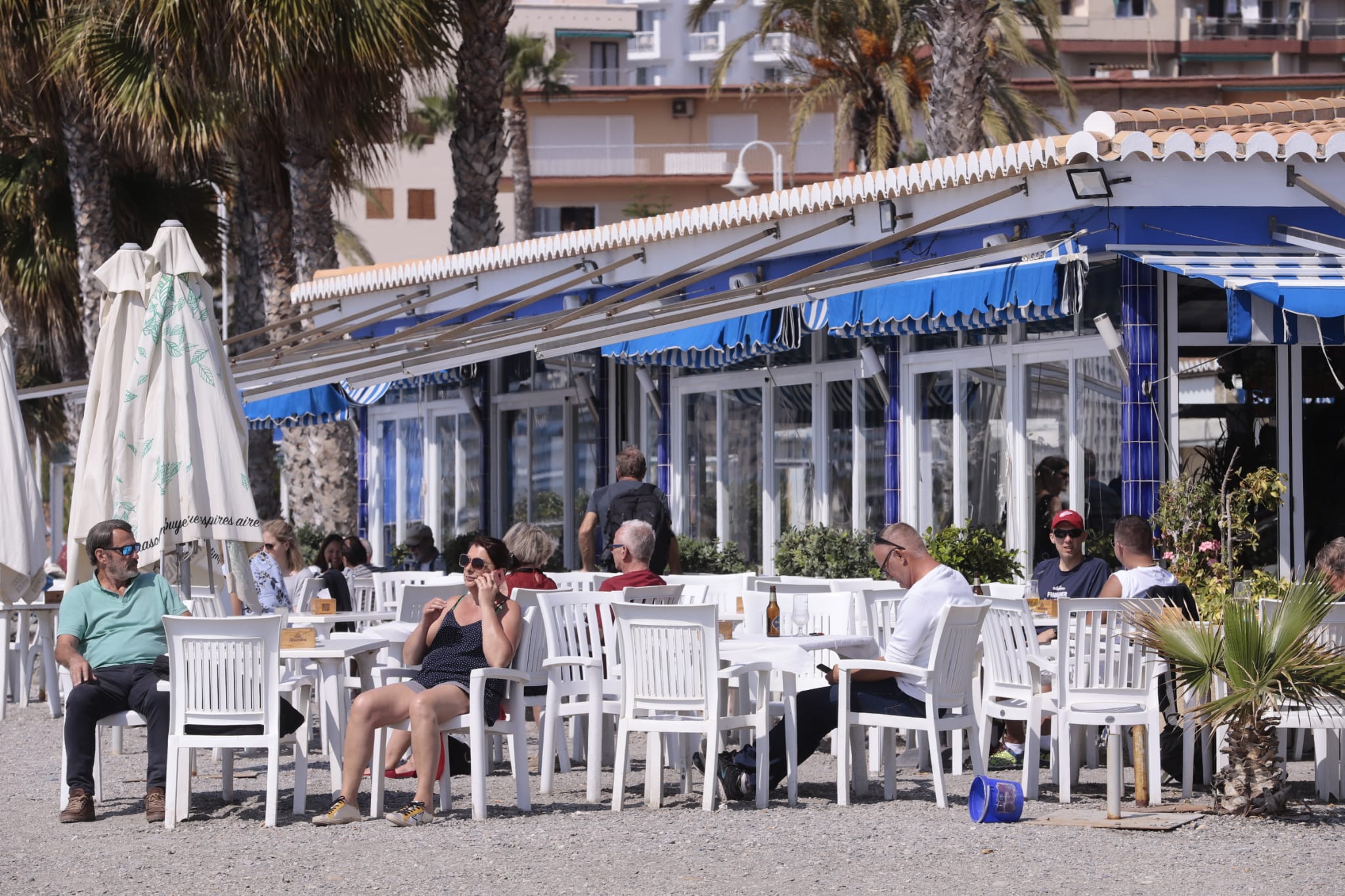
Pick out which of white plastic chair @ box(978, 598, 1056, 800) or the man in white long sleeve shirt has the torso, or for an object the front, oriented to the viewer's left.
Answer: the man in white long sleeve shirt

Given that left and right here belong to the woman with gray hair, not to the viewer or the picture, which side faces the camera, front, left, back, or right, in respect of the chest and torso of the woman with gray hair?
back

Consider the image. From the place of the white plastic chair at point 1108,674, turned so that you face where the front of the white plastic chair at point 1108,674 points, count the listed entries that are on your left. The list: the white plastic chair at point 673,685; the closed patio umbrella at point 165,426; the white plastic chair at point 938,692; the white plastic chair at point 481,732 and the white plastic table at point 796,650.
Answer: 5

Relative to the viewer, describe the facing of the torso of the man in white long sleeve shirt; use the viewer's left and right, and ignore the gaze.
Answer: facing to the left of the viewer

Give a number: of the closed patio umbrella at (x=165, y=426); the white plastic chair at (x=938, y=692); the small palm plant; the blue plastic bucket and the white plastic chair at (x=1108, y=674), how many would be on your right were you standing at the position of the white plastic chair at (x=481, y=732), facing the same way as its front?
1

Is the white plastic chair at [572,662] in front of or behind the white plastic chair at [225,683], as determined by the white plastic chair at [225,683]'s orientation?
in front

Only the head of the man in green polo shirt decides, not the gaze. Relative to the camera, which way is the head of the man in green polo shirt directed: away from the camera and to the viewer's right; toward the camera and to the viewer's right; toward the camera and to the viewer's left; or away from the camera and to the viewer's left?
toward the camera and to the viewer's right

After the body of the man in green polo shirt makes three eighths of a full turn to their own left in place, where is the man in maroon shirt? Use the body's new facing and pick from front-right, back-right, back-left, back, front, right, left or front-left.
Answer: front-right

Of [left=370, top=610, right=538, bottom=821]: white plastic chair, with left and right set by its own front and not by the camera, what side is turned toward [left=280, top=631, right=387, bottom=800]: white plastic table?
right

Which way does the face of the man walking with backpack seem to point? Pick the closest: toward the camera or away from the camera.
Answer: away from the camera

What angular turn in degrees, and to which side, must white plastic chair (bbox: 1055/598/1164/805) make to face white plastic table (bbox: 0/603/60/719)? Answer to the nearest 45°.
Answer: approximately 45° to its left

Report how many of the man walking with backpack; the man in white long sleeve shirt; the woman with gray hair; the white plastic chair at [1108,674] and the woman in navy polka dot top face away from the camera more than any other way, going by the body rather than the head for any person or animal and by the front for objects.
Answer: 3

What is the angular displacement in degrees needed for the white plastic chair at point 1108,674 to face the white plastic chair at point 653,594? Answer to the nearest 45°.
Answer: approximately 90° to its left

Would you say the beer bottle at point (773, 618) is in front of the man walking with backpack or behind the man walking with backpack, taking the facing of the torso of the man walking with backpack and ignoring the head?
behind

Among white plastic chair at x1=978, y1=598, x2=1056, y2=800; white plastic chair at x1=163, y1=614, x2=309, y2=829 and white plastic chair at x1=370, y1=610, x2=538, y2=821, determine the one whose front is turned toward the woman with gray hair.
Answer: white plastic chair at x1=163, y1=614, x2=309, y2=829

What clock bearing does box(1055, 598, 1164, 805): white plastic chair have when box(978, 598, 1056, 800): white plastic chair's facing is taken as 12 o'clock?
box(1055, 598, 1164, 805): white plastic chair is roughly at 3 o'clock from box(978, 598, 1056, 800): white plastic chair.

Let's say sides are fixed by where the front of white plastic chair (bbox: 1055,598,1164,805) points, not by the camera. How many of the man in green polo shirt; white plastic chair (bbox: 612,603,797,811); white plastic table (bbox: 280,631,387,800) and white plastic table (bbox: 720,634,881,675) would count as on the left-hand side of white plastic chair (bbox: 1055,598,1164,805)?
4

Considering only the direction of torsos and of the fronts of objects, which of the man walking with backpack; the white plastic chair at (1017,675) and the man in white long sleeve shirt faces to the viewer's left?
the man in white long sleeve shirt

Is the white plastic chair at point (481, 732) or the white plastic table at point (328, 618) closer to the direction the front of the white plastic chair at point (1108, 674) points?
the white plastic table

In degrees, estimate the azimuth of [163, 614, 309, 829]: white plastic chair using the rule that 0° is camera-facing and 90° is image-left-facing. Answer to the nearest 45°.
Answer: approximately 225°

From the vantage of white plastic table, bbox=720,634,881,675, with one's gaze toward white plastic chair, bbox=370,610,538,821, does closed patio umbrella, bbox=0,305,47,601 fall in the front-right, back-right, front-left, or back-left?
front-right

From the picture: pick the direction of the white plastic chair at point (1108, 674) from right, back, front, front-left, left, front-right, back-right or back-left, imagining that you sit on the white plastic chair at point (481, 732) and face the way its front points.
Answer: back-left
